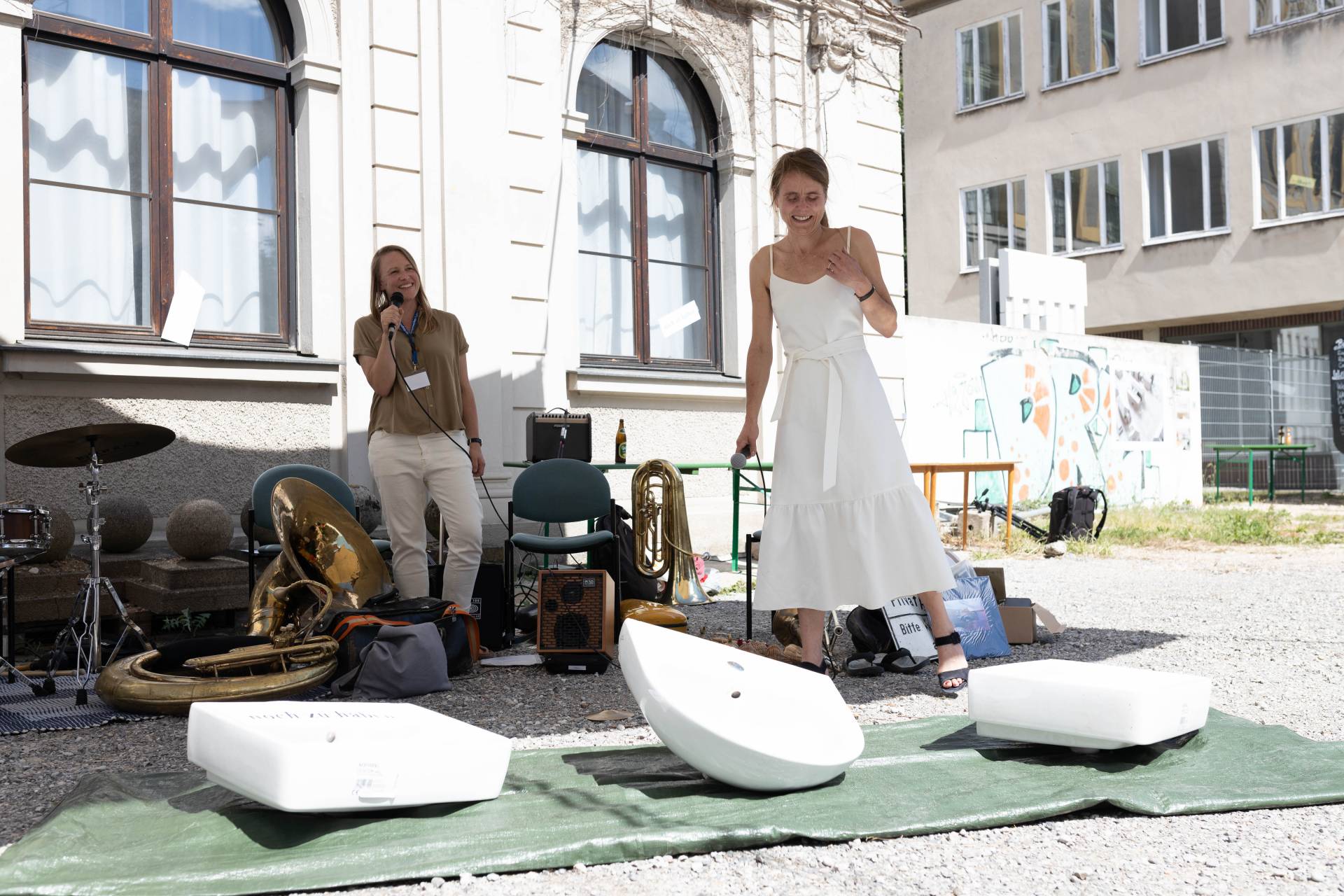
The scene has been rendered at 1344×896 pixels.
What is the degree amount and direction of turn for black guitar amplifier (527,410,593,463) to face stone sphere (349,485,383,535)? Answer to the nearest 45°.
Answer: approximately 90° to its right

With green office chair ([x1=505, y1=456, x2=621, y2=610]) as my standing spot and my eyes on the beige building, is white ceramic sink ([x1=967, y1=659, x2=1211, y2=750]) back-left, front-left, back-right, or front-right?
back-right

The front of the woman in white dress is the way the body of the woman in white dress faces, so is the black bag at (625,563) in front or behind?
behind

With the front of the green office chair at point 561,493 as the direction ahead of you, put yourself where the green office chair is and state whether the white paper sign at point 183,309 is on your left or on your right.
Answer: on your right

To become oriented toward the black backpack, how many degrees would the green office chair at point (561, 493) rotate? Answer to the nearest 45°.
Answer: approximately 135° to its left

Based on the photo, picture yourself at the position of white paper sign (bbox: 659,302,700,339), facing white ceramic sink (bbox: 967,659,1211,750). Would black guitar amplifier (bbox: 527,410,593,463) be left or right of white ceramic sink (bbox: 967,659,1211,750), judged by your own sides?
right

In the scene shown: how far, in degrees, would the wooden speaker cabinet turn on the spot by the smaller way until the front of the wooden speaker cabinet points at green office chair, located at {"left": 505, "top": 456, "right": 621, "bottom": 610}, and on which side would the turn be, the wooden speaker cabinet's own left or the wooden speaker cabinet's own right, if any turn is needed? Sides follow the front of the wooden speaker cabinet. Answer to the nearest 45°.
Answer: approximately 180°

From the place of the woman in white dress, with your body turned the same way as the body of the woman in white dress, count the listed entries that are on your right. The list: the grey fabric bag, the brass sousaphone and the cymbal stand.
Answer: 3
